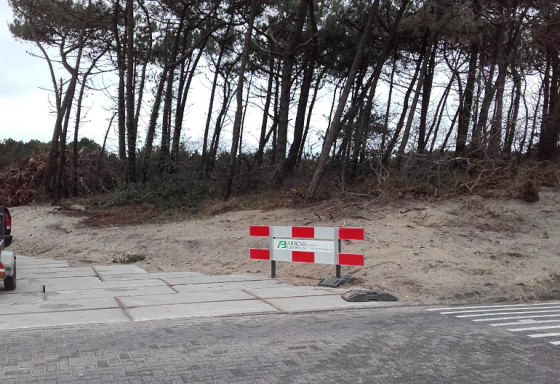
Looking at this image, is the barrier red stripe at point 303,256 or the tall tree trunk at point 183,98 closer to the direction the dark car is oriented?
the tall tree trunk

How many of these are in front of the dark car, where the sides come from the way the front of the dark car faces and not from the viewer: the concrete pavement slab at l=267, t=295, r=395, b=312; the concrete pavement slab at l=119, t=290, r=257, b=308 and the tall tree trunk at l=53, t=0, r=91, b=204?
1

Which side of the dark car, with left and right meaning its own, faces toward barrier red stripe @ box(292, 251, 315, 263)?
right

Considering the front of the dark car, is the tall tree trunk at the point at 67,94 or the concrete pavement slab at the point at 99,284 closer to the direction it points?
the tall tree trunk

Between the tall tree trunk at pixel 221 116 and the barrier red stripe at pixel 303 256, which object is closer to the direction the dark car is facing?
the tall tree trunk

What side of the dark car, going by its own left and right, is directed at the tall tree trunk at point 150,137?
front

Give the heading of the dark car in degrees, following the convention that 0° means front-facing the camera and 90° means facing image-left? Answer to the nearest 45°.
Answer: approximately 180°

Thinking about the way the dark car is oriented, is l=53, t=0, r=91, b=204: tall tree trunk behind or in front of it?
in front

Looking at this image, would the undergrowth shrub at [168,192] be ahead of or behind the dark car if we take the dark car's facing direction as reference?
ahead

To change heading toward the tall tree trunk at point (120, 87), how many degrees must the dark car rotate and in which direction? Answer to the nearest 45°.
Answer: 0° — it already faces it

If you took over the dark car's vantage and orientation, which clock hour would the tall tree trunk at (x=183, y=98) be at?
The tall tree trunk is roughly at 1 o'clock from the dark car.

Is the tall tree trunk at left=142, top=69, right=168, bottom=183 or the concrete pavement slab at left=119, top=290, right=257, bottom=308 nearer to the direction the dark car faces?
the tall tree trunk

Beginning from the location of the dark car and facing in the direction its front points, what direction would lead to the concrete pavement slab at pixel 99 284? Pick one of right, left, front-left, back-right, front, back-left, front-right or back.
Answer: right
